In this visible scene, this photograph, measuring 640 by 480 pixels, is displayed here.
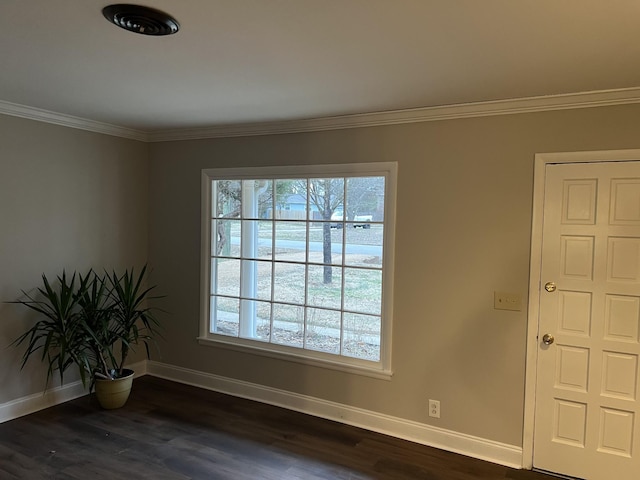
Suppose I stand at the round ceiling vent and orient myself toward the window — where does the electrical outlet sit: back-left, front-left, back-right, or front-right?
front-right

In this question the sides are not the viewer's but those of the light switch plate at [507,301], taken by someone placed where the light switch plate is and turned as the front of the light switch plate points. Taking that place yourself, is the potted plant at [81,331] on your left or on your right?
on your right

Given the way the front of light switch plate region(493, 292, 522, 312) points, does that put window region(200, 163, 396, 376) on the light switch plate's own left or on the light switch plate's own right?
on the light switch plate's own right

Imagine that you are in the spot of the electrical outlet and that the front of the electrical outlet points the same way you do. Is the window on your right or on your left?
on your right

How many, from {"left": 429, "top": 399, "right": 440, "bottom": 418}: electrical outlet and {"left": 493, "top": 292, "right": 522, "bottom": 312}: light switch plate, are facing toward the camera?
2

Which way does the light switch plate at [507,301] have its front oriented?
toward the camera

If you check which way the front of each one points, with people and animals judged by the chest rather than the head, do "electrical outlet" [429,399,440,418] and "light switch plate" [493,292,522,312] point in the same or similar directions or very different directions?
same or similar directions

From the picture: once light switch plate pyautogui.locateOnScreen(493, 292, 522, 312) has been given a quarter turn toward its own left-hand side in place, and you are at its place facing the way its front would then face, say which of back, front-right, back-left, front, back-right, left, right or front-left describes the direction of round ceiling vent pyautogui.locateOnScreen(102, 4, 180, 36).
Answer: back-right

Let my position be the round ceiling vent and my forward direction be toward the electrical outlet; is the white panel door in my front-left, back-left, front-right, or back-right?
front-right

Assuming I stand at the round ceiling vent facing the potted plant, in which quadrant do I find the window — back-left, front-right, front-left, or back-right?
front-right

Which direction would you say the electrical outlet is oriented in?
toward the camera
